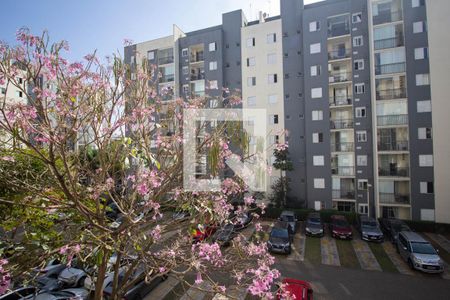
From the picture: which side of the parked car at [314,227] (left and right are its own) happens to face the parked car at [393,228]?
left

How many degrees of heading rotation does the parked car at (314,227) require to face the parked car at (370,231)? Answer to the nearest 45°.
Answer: approximately 90° to its left

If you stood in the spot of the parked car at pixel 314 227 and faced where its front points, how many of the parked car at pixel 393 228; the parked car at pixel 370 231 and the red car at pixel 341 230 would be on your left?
3

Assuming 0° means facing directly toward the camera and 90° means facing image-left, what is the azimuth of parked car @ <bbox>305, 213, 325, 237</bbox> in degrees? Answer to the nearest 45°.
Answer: approximately 0°

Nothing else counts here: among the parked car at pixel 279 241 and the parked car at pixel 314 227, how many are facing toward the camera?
2

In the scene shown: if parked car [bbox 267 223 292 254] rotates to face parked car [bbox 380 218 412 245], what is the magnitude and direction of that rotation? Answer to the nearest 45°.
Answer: approximately 135° to its left

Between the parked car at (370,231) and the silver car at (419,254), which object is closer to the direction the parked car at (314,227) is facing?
the silver car

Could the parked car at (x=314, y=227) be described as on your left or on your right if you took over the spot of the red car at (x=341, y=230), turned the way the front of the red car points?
on your right

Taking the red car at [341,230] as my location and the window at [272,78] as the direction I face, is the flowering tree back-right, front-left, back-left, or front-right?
back-left

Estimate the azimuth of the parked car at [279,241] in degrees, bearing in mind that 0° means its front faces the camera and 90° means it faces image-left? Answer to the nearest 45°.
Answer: approximately 0°
